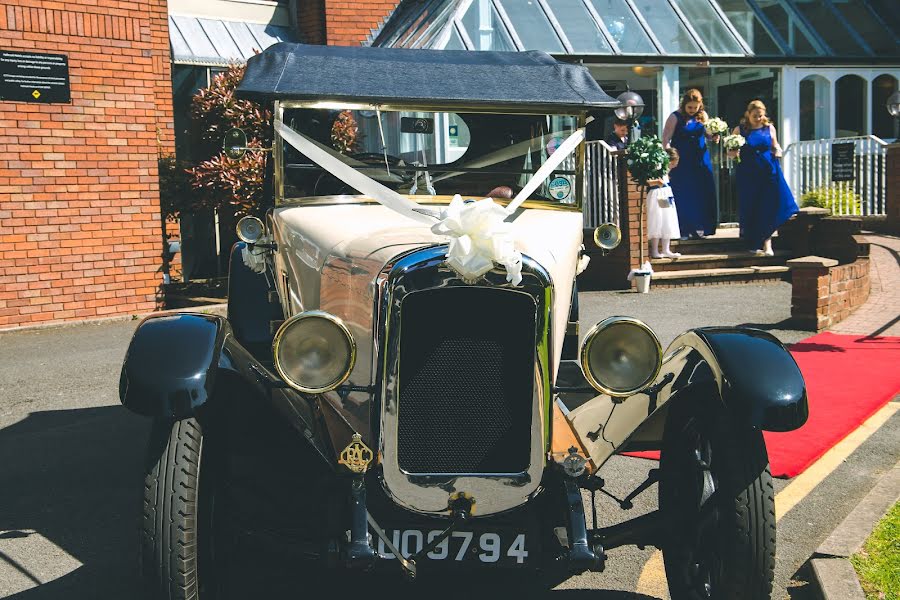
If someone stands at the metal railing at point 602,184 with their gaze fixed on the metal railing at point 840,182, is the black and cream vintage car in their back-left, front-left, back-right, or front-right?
back-right

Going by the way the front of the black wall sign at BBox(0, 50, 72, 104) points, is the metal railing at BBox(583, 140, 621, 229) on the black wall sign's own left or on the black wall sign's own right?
on the black wall sign's own left

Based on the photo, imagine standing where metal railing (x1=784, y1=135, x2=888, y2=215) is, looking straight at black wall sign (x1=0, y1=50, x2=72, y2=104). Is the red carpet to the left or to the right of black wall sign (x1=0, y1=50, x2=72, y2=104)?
left

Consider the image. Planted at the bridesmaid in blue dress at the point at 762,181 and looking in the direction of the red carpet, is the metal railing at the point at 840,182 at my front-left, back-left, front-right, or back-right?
back-left

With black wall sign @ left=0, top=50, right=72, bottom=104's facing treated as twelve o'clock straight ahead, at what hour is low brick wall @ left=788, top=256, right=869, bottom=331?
The low brick wall is roughly at 10 o'clock from the black wall sign.

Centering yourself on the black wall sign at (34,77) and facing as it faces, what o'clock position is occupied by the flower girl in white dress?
The flower girl in white dress is roughly at 9 o'clock from the black wall sign.

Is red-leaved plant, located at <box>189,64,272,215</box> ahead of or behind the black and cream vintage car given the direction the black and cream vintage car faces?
behind

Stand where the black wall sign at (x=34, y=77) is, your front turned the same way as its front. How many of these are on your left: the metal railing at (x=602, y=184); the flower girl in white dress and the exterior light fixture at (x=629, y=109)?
3

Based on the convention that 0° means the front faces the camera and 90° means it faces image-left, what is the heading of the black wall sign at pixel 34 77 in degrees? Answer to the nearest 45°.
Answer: approximately 0°

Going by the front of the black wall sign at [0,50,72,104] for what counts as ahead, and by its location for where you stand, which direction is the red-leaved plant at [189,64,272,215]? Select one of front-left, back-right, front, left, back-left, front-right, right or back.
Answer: back-left

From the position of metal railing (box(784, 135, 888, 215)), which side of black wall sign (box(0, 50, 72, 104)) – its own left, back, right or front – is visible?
left
